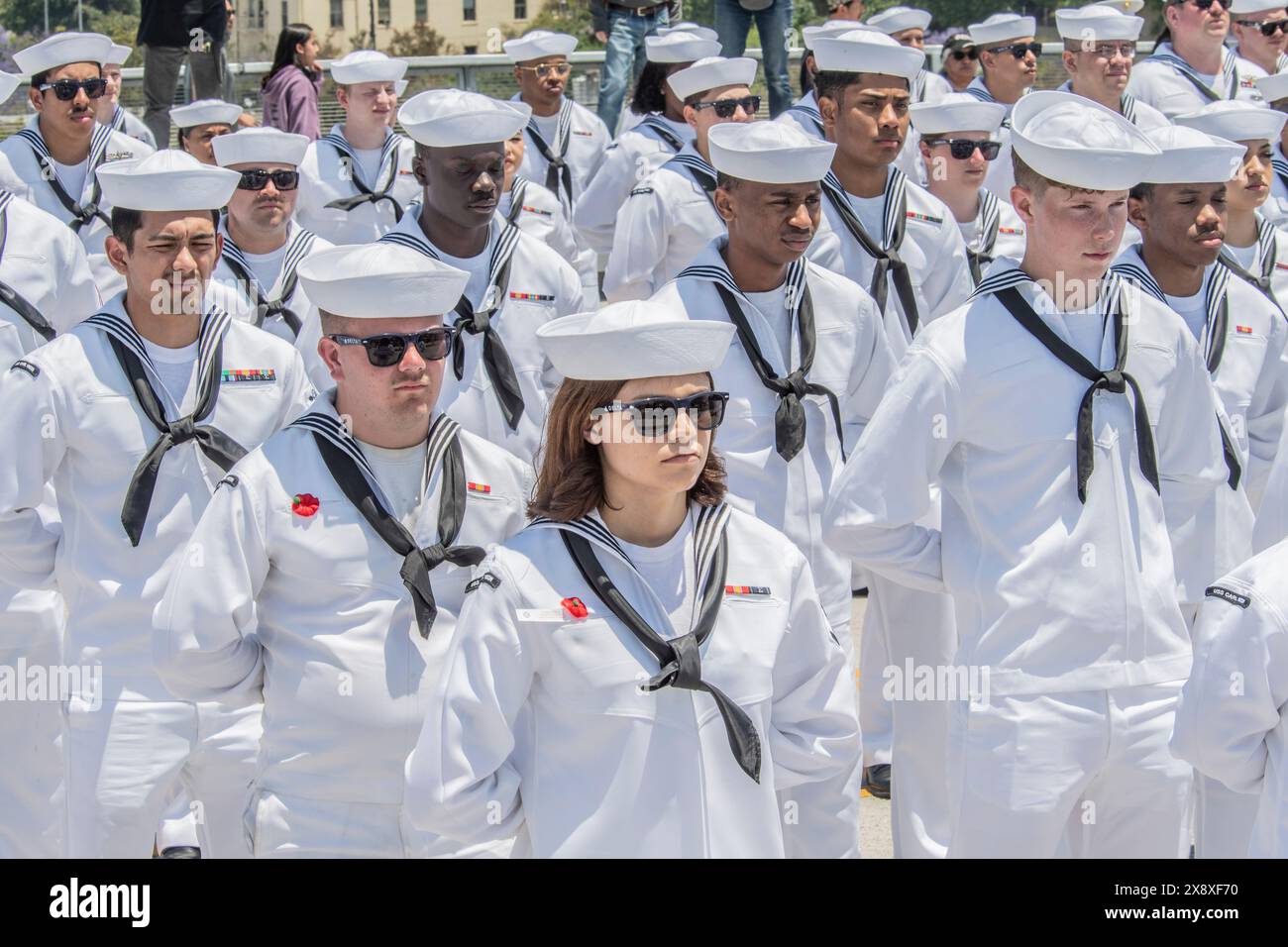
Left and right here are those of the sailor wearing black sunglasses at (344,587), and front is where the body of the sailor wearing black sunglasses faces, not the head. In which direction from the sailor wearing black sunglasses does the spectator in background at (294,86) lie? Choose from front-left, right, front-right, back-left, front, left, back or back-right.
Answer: back-left

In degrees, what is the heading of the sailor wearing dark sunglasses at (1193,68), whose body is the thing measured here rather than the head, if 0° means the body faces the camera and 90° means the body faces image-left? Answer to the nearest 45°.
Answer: approximately 315°

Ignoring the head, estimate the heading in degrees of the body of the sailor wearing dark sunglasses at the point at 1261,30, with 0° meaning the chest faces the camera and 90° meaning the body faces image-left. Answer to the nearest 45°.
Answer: approximately 315°

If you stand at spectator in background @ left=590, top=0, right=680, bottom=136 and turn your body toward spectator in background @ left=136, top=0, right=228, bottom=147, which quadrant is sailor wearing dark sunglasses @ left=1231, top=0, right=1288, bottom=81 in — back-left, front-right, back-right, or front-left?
back-left

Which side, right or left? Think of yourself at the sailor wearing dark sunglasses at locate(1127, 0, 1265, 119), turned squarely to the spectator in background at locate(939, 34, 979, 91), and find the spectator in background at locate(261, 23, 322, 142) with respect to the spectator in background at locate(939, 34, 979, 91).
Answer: left

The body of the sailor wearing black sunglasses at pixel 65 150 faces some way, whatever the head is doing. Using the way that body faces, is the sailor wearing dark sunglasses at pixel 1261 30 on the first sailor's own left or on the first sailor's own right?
on the first sailor's own left
